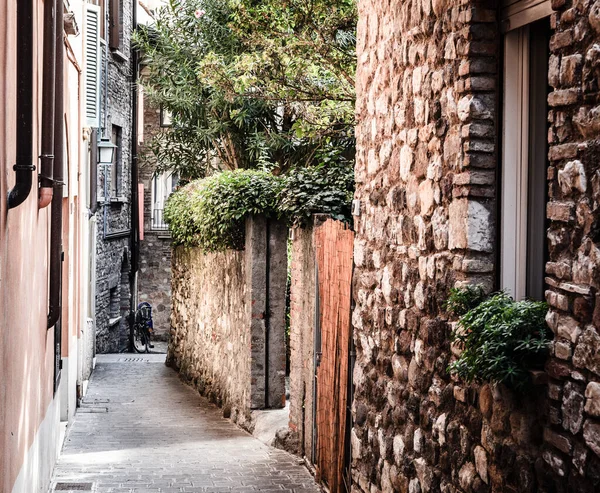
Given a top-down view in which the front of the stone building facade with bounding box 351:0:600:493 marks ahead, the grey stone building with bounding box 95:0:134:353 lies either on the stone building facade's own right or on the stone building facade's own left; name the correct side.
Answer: on the stone building facade's own right

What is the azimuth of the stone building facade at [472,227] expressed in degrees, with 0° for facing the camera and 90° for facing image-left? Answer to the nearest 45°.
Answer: approximately 45°

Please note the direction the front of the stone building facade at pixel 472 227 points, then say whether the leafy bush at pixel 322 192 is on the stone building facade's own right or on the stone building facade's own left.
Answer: on the stone building facade's own right

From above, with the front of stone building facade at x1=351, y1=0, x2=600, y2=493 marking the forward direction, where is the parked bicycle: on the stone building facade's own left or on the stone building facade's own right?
on the stone building facade's own right
